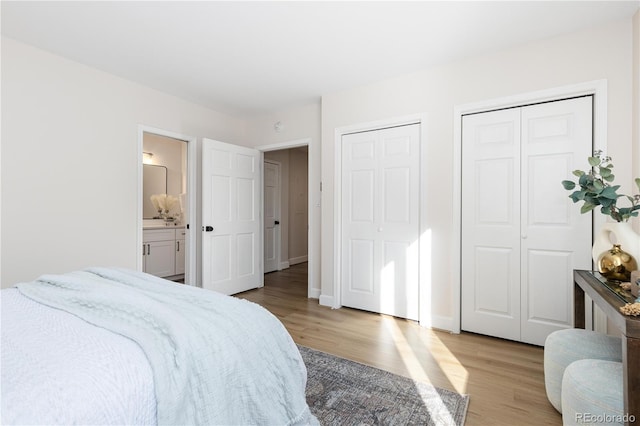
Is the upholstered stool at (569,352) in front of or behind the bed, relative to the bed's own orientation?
in front

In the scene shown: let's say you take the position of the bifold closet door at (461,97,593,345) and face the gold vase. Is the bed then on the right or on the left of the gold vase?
right

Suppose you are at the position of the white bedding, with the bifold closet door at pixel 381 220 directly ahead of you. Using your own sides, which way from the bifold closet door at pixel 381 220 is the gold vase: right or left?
right
